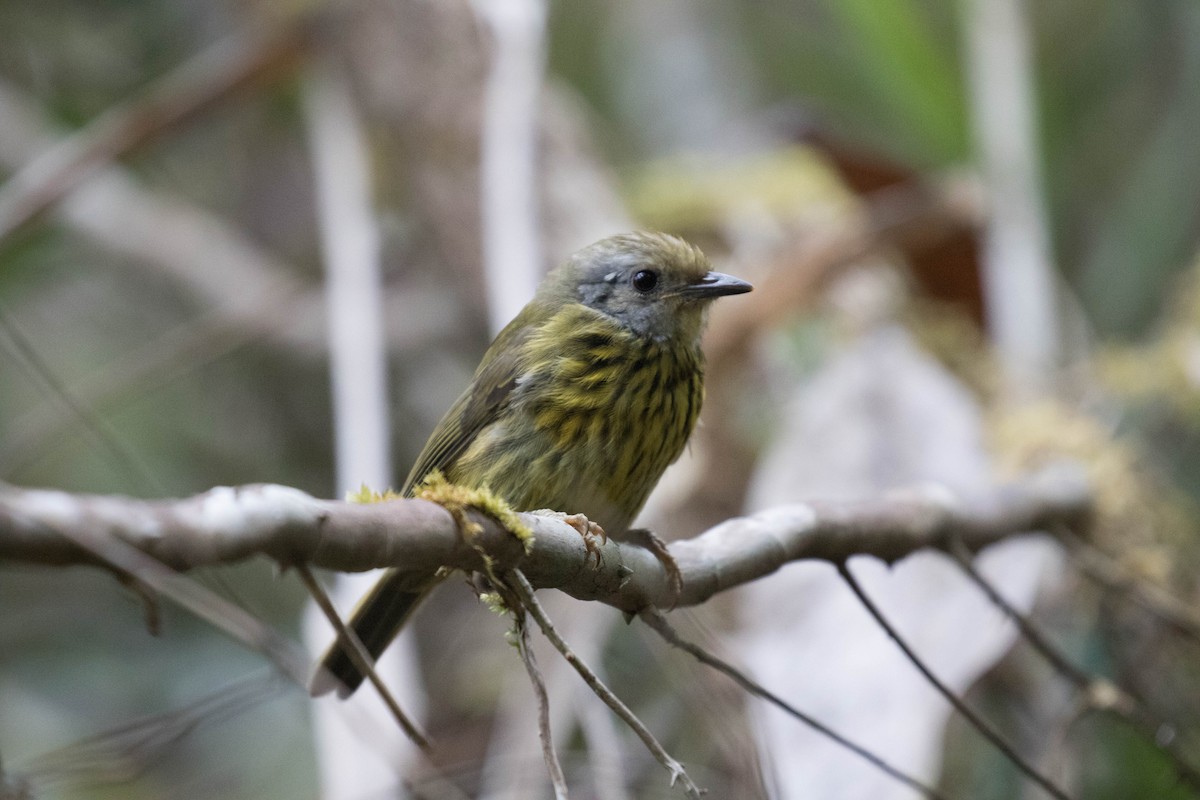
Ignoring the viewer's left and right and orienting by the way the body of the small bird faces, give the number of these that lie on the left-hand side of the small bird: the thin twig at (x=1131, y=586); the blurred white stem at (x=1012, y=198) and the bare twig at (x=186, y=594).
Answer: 2

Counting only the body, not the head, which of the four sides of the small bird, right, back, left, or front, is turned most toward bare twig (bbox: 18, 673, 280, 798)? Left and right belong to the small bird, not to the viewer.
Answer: right

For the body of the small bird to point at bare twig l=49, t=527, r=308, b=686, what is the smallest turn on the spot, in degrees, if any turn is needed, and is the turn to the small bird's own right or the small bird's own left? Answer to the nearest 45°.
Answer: approximately 135° to the small bird's own right

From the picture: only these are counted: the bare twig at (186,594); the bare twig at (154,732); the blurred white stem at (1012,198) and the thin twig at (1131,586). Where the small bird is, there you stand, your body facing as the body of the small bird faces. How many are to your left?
2

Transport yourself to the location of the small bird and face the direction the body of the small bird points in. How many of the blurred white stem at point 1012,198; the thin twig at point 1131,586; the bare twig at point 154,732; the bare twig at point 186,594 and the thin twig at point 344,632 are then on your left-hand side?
2

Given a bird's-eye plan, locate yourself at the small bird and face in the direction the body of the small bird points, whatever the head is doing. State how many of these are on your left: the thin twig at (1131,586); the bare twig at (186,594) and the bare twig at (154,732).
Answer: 1

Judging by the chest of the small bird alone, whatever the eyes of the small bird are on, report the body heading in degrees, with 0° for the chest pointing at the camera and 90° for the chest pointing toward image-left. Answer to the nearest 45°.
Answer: approximately 315°

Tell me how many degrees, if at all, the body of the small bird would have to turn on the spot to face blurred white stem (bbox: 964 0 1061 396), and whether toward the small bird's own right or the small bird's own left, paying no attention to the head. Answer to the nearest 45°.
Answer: approximately 90° to the small bird's own left
